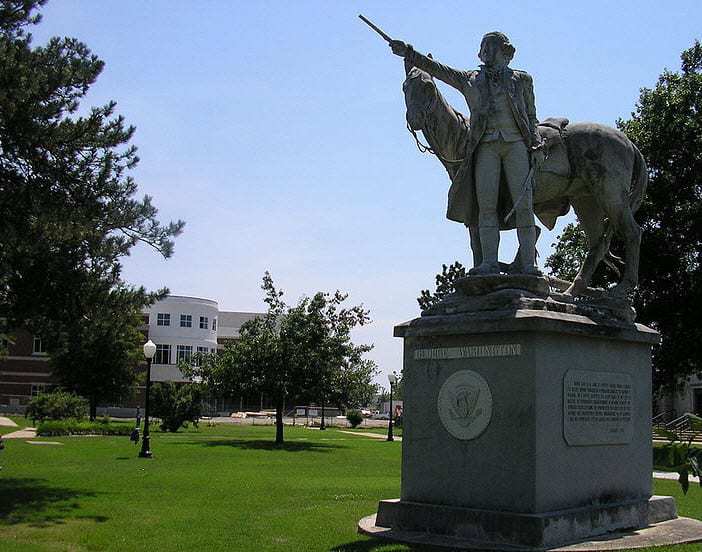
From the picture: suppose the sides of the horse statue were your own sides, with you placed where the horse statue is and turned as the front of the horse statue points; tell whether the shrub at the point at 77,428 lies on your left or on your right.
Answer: on your right

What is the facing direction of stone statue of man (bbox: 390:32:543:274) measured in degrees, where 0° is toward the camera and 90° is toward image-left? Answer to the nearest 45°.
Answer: approximately 0°

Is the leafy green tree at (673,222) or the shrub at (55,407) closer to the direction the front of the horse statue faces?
the shrub

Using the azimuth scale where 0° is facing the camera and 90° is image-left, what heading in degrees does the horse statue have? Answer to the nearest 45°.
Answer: approximately 90°

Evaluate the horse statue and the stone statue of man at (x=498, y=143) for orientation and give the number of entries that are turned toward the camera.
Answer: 1

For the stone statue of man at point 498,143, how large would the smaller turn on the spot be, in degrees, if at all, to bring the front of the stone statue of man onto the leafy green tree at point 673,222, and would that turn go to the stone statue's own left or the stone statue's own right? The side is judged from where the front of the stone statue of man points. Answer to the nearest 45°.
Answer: approximately 180°

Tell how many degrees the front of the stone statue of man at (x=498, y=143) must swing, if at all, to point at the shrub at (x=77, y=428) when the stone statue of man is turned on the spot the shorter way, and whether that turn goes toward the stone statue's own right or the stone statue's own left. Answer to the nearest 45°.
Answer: approximately 135° to the stone statue's own right

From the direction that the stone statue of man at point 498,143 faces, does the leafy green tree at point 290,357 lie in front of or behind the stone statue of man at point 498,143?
behind

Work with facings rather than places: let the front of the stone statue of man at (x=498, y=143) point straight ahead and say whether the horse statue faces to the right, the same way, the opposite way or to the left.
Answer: to the right
